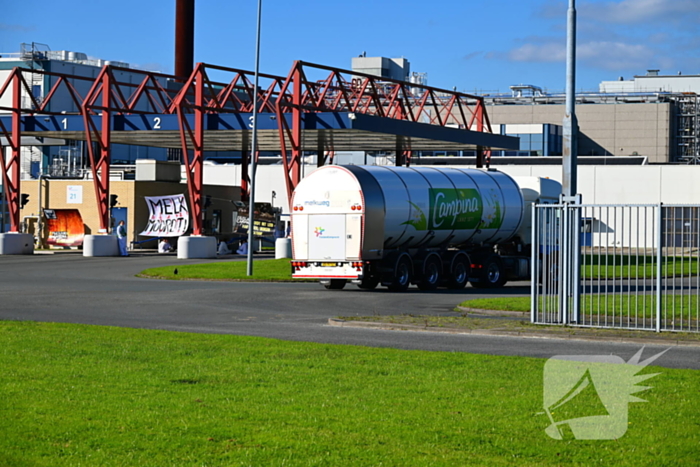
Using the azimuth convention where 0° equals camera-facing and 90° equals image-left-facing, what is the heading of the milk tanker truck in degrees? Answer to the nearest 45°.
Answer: approximately 225°

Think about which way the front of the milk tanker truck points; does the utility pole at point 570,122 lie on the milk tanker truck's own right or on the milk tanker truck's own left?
on the milk tanker truck's own right

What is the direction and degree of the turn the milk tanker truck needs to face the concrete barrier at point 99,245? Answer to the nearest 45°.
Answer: approximately 90° to its left

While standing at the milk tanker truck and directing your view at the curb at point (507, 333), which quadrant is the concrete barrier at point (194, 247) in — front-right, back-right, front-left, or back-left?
back-right

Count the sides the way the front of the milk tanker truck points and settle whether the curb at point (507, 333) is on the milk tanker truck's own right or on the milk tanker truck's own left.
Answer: on the milk tanker truck's own right

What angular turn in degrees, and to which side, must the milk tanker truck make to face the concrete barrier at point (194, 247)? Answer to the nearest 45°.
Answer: approximately 90° to its left
